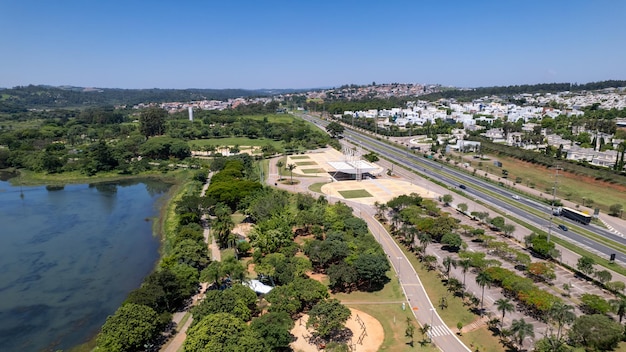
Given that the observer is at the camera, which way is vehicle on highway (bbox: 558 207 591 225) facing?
facing away from the viewer and to the left of the viewer

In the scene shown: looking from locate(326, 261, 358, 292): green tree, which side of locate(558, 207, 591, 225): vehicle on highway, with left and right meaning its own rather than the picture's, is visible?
left

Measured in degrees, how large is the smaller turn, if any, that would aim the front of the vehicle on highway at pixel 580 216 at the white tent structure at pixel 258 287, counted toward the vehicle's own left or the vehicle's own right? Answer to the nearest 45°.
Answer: approximately 90° to the vehicle's own left

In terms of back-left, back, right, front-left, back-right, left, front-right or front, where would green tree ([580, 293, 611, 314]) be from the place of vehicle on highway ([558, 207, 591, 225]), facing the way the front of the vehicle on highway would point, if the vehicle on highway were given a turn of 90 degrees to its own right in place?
back-right

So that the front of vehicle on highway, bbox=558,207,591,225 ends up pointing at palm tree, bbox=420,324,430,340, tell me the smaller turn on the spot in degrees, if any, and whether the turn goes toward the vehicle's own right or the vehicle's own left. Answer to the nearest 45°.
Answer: approximately 135° to the vehicle's own left

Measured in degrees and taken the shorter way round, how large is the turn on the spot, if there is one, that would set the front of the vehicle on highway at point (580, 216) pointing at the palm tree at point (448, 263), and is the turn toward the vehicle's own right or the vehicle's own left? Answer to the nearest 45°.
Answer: approximately 135° to the vehicle's own left

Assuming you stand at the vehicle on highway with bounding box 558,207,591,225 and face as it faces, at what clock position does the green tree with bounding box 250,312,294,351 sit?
The green tree is roughly at 8 o'clock from the vehicle on highway.

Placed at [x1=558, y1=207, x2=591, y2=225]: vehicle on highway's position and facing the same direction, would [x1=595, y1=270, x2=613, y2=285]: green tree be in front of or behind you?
behind

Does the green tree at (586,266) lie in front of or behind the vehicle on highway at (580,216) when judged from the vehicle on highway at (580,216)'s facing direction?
behind

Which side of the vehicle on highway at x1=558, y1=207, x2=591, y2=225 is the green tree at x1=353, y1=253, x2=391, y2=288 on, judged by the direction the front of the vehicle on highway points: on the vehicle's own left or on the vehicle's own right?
on the vehicle's own left
